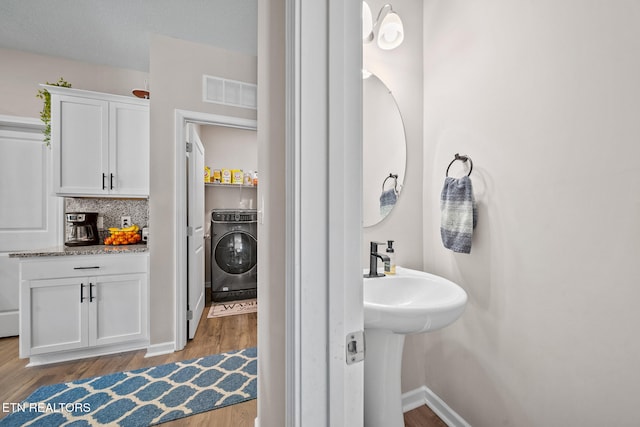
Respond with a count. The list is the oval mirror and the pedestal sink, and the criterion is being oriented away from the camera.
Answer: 0

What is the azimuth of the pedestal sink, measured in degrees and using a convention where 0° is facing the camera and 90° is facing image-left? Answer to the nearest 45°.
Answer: approximately 315°

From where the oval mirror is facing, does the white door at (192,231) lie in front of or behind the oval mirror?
behind

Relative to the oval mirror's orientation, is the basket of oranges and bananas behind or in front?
behind

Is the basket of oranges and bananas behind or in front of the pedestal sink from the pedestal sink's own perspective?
behind

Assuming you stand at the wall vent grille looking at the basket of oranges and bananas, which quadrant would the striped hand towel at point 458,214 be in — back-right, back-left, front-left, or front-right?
back-left

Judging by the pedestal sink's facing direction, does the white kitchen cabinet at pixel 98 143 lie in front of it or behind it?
behind
